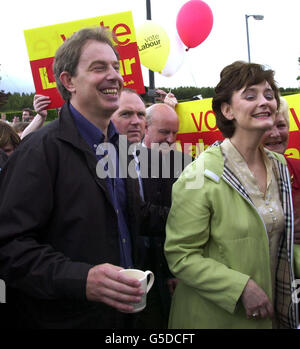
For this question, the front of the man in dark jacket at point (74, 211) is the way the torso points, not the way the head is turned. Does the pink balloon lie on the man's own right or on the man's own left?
on the man's own left

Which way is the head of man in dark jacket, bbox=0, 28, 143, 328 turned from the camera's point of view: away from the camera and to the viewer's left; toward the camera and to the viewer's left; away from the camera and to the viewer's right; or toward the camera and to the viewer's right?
toward the camera and to the viewer's right

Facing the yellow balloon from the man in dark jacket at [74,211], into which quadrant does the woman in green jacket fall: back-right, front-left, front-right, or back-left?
front-right

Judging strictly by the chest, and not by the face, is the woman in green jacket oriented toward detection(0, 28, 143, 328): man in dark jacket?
no

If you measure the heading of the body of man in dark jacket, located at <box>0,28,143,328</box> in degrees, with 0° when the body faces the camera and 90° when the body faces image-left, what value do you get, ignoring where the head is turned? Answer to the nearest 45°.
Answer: approximately 315°

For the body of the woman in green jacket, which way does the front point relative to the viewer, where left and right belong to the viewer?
facing the viewer and to the right of the viewer

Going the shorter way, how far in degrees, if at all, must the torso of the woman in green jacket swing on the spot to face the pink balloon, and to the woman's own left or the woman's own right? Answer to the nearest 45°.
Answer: approximately 135° to the woman's own left

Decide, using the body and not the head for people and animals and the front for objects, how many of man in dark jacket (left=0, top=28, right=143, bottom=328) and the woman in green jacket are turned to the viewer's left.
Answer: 0
